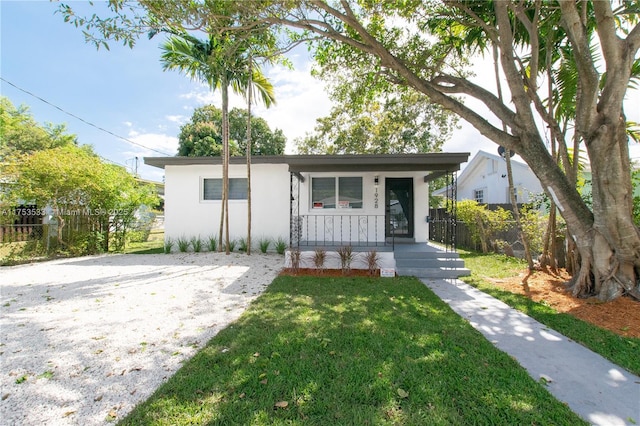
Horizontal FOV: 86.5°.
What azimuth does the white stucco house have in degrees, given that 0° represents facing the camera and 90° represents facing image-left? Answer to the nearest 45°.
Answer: approximately 0°

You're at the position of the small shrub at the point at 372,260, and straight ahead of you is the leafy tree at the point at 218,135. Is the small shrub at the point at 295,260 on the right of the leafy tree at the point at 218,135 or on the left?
left

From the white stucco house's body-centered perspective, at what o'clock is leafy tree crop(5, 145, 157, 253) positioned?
The leafy tree is roughly at 3 o'clock from the white stucco house.

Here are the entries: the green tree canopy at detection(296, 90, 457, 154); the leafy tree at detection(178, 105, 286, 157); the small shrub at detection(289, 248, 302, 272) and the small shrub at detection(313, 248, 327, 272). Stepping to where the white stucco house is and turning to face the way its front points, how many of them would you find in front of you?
2

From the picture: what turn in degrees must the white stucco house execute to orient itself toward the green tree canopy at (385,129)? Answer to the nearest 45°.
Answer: approximately 135° to its left

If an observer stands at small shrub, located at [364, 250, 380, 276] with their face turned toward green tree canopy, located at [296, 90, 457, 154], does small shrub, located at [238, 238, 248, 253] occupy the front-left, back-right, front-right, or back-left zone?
front-left

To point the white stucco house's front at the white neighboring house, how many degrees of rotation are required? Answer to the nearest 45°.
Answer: approximately 135° to its left

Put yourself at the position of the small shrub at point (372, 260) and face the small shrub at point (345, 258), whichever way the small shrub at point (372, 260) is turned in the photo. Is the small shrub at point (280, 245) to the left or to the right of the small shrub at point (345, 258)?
right

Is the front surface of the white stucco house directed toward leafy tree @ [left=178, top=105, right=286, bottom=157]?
no

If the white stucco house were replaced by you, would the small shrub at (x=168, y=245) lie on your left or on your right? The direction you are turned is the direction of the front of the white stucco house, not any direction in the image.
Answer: on your right
